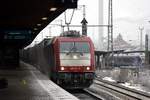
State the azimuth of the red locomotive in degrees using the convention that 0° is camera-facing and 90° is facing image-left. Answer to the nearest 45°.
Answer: approximately 0°
